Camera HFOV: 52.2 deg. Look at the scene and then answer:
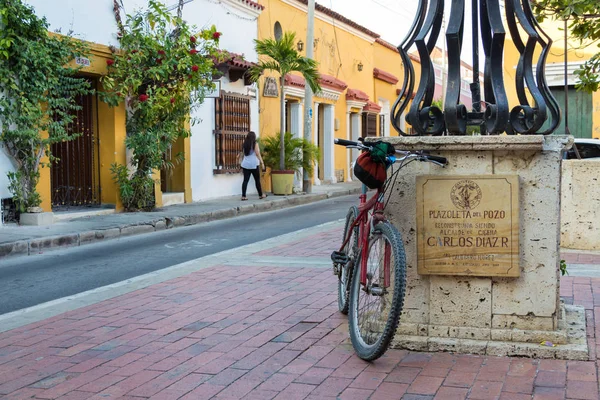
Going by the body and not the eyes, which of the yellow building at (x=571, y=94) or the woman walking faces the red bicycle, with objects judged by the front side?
the yellow building

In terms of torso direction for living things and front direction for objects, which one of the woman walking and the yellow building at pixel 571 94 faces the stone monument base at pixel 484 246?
the yellow building

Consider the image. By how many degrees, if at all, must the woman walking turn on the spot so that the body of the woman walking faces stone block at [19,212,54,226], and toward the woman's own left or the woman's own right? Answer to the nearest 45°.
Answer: approximately 180°

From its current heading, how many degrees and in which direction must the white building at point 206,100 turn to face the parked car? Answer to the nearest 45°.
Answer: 0° — it already faces it

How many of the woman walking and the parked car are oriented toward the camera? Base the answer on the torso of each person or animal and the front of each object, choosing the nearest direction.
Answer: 0

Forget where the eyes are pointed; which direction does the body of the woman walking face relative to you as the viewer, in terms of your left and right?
facing away from the viewer and to the right of the viewer

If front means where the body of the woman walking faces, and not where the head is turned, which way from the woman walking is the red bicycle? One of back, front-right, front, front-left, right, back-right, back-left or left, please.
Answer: back-right

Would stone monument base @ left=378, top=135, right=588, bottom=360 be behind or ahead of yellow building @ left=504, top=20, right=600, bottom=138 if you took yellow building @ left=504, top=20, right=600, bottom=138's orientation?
ahead

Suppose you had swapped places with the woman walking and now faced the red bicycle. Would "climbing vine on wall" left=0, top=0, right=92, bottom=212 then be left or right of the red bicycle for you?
right
